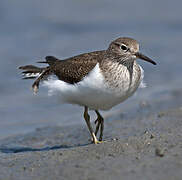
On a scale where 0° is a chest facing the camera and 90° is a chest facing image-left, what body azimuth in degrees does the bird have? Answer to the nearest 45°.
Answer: approximately 315°
